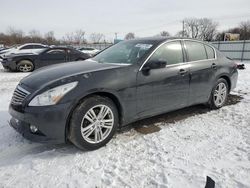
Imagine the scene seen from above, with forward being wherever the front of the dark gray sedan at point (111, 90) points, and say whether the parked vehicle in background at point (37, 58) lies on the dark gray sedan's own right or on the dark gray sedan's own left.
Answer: on the dark gray sedan's own right
